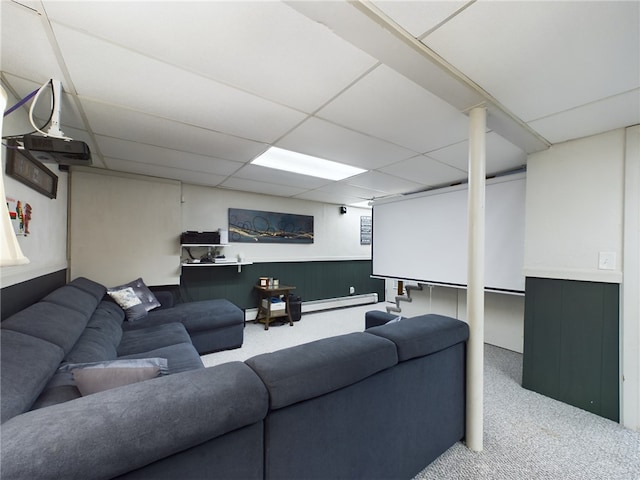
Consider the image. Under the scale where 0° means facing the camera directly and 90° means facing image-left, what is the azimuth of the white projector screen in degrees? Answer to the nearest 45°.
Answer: approximately 45°

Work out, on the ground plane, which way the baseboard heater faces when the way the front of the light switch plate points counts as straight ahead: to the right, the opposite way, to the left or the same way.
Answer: to the left

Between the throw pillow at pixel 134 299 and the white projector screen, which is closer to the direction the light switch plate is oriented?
the throw pillow

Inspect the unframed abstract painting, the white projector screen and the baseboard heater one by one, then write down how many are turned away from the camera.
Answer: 0

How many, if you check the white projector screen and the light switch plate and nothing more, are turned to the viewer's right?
0

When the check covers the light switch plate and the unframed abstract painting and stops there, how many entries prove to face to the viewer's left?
0

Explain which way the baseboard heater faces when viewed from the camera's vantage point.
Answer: facing the viewer and to the right of the viewer

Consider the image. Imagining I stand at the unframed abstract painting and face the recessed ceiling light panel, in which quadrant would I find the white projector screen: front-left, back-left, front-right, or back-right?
front-left

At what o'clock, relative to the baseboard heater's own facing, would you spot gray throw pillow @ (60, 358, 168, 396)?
The gray throw pillow is roughly at 2 o'clock from the baseboard heater.

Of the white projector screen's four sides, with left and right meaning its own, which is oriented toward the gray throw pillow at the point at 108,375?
front

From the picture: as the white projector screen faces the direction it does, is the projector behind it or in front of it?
in front

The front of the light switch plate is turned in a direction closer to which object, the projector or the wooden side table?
the projector

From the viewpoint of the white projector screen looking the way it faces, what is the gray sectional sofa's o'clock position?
The gray sectional sofa is roughly at 11 o'clock from the white projector screen.

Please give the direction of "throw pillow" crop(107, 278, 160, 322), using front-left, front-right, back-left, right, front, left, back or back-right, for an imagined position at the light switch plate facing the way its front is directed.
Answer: front-right

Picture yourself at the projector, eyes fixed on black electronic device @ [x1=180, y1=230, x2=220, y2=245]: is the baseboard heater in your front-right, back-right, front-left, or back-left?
front-right

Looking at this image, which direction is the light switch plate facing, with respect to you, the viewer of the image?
facing the viewer

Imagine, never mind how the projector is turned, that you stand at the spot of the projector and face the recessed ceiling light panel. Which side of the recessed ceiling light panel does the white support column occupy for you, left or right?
right
